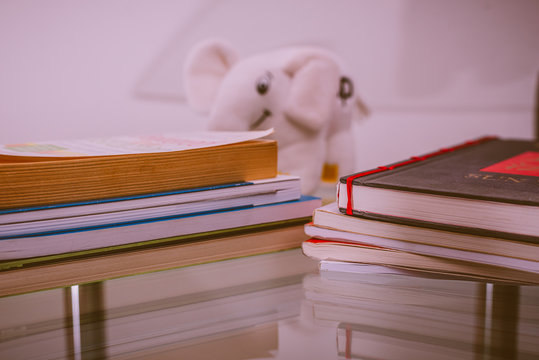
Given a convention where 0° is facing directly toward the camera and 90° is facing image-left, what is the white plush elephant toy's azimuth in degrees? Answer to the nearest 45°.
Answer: approximately 45°

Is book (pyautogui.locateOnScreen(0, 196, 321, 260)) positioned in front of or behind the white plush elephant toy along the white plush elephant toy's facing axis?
in front

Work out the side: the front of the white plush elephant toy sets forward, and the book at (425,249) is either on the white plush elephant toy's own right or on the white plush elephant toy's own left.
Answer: on the white plush elephant toy's own left

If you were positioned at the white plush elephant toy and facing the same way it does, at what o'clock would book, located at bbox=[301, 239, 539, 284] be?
The book is roughly at 10 o'clock from the white plush elephant toy.

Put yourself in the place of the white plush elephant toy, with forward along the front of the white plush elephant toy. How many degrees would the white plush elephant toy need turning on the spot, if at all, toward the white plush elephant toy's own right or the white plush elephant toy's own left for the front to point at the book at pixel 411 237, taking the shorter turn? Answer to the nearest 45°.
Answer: approximately 45° to the white plush elephant toy's own left

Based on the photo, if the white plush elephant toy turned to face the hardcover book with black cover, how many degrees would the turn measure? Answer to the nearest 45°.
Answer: approximately 45° to its left

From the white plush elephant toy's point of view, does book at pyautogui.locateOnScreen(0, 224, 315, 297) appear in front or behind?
in front
